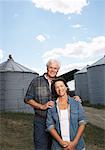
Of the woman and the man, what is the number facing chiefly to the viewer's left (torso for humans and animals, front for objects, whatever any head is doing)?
0

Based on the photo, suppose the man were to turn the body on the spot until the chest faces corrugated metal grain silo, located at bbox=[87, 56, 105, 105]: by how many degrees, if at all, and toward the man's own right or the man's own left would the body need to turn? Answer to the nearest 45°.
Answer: approximately 135° to the man's own left

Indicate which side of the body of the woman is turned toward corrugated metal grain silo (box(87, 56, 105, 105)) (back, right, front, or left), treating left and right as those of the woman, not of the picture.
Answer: back

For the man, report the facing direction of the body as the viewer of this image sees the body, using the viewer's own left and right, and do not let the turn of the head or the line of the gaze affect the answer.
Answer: facing the viewer and to the right of the viewer

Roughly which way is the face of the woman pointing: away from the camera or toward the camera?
toward the camera

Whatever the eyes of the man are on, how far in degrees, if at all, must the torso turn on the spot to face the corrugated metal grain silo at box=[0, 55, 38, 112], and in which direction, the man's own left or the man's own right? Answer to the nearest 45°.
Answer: approximately 135° to the man's own left

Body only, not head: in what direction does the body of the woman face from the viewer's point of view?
toward the camera

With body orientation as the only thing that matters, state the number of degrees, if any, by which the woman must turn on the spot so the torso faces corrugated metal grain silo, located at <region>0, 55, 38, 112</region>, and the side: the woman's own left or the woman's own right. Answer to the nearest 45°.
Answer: approximately 180°

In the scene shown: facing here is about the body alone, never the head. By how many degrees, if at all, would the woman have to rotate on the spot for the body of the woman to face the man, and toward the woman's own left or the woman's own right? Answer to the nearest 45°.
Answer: approximately 135° to the woman's own right

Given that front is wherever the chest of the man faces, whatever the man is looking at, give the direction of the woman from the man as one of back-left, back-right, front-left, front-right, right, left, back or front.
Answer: front

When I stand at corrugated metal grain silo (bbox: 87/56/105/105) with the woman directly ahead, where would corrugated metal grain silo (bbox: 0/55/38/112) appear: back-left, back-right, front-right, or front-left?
front-right

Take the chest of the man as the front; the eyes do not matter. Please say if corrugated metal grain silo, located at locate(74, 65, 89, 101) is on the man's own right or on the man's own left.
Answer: on the man's own left
